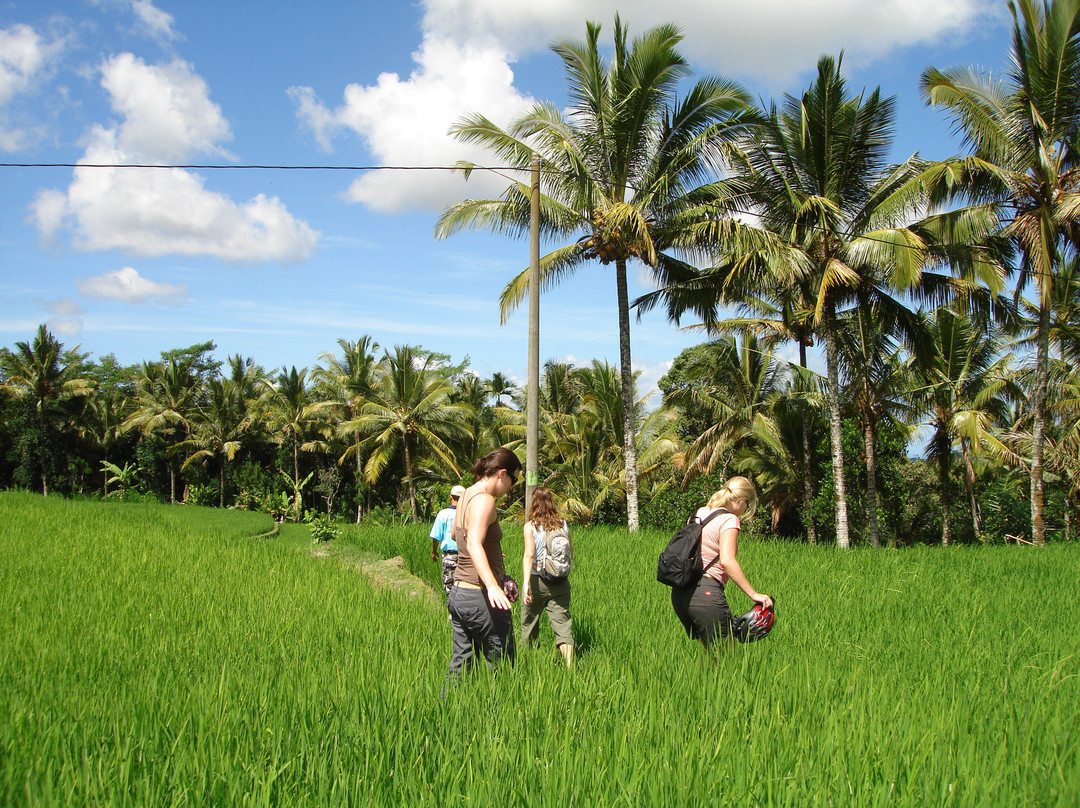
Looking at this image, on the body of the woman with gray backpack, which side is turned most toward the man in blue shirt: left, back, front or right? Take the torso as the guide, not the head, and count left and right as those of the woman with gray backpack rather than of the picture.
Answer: front

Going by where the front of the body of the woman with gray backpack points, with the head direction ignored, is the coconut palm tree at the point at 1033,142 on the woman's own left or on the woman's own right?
on the woman's own right

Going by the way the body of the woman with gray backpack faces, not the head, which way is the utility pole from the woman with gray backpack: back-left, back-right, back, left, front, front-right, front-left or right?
front-right

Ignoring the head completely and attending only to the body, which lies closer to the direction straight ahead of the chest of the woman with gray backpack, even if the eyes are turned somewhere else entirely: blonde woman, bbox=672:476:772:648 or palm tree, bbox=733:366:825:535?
the palm tree

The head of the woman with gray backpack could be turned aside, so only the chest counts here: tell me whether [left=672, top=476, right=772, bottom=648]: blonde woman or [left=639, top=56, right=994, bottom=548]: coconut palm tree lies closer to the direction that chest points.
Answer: the coconut palm tree

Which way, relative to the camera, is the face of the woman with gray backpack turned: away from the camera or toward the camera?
away from the camera

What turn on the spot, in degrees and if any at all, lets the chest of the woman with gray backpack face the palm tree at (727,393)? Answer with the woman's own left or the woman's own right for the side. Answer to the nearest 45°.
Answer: approximately 45° to the woman's own right

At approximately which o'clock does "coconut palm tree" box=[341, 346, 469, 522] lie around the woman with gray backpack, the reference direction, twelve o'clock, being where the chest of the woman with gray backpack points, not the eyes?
The coconut palm tree is roughly at 1 o'clock from the woman with gray backpack.

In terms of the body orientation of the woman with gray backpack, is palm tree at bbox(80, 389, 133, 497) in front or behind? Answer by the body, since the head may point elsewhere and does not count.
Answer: in front

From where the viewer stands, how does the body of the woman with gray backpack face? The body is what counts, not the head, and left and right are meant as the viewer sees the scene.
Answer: facing away from the viewer and to the left of the viewer

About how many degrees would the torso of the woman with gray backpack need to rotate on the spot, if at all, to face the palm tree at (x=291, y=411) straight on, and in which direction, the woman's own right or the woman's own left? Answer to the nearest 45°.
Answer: approximately 45° to the woman's own right

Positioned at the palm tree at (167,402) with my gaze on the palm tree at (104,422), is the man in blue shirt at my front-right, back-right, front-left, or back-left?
back-left
